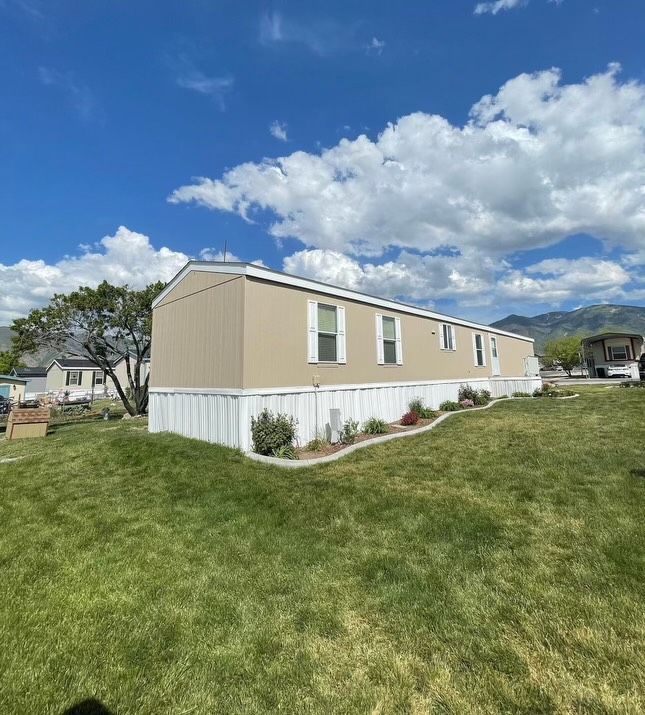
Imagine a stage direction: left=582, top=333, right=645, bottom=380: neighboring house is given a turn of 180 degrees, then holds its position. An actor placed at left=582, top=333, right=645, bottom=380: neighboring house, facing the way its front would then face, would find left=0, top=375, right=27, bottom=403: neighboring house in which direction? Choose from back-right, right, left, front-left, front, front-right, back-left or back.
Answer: back-left

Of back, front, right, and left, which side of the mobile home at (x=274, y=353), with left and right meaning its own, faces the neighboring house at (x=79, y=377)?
back

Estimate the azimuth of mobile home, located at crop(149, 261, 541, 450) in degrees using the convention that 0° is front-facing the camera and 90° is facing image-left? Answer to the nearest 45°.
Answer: approximately 315°

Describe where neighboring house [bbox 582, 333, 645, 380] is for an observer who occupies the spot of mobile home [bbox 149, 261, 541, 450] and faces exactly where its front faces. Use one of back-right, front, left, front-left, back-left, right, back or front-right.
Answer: left

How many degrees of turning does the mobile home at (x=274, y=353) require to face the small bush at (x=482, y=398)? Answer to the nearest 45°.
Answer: approximately 90° to its left

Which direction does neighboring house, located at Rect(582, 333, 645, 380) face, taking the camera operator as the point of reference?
facing the viewer

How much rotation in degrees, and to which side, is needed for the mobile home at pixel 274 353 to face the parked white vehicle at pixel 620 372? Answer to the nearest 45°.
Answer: approximately 90° to its left

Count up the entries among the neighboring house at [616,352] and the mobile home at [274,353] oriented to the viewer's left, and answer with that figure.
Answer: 0

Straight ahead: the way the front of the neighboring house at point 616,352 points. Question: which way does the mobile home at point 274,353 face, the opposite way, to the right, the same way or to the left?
to the left

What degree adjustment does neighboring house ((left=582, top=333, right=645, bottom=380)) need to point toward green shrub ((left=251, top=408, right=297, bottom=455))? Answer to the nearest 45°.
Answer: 0° — it already faces it

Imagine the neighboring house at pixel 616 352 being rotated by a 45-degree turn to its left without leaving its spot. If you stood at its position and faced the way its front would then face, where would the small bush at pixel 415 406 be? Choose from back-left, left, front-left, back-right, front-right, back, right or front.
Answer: front-right
